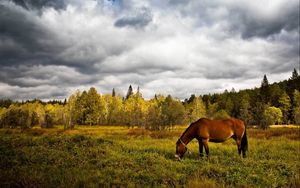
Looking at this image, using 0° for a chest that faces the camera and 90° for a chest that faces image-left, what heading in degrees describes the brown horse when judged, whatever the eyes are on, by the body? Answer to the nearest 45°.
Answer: approximately 90°
